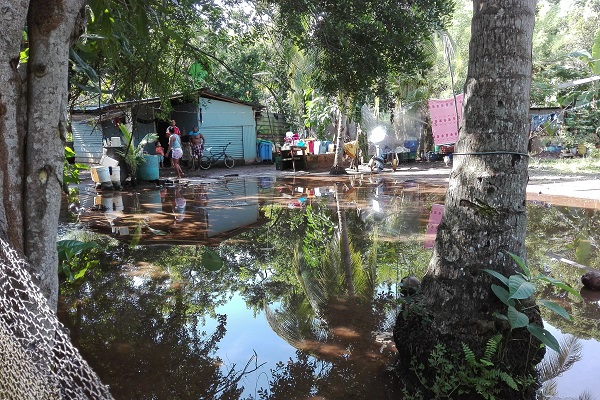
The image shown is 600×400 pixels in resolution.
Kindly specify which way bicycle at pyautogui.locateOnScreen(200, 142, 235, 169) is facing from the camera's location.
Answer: facing to the right of the viewer

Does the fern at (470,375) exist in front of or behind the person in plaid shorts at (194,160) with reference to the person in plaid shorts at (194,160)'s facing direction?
in front

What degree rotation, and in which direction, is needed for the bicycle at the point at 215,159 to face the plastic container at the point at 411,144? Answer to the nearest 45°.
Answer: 0° — it already faces it

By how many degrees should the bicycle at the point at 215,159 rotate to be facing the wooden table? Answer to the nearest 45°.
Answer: approximately 45° to its right

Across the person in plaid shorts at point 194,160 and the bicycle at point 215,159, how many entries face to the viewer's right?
1

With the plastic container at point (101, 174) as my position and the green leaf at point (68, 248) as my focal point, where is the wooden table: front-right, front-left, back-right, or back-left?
back-left

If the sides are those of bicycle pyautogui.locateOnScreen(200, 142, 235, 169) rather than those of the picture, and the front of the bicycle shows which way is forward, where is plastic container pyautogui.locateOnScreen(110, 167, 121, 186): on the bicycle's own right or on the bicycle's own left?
on the bicycle's own right

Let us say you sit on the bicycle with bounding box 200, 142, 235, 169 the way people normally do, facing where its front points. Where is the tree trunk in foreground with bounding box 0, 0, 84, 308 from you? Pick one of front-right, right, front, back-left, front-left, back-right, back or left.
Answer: right
